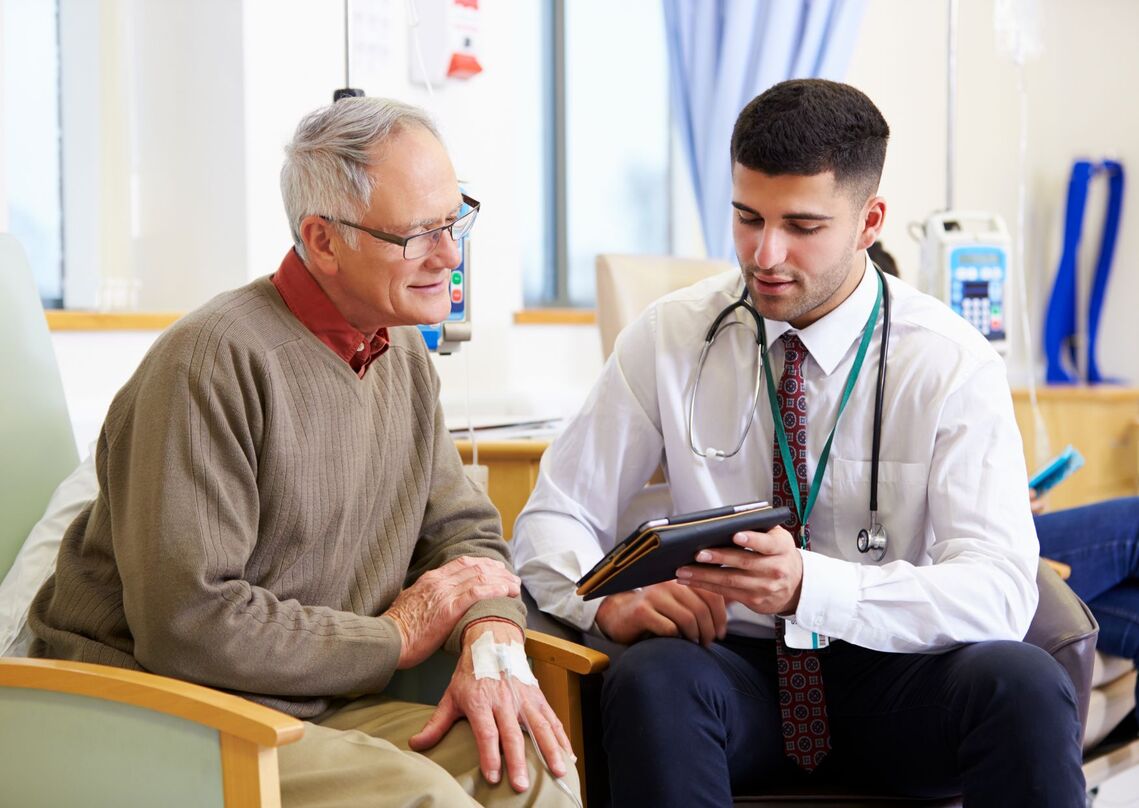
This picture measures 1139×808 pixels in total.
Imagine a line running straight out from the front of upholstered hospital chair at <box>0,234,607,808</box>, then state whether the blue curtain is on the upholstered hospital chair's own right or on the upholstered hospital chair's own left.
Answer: on the upholstered hospital chair's own left

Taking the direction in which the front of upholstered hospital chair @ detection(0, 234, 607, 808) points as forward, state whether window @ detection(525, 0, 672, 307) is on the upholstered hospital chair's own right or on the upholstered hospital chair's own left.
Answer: on the upholstered hospital chair's own left

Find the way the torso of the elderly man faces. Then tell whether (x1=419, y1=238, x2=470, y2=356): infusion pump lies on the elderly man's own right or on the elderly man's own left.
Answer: on the elderly man's own left

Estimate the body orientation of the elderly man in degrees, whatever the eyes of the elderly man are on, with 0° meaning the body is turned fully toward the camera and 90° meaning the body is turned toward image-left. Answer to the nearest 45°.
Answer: approximately 315°

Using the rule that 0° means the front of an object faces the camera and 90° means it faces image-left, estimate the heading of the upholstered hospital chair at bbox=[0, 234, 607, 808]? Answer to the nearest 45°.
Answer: approximately 315°
